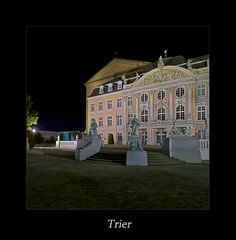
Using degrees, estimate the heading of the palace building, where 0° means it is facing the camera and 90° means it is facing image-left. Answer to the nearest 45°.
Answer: approximately 45°

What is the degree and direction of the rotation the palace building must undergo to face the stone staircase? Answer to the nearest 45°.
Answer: approximately 45° to its left

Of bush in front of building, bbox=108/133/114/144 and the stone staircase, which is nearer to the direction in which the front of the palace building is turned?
the stone staircase

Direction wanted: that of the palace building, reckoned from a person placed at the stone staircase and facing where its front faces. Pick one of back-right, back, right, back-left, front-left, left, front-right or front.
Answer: back

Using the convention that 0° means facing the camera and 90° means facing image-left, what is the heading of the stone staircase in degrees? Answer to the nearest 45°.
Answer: approximately 0°
